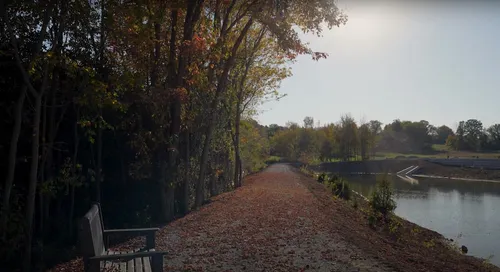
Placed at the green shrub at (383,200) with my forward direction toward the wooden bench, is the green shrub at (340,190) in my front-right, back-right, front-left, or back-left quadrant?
back-right

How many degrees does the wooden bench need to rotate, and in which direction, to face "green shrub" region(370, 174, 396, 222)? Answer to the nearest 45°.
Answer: approximately 45° to its left

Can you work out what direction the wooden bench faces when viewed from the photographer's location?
facing to the right of the viewer

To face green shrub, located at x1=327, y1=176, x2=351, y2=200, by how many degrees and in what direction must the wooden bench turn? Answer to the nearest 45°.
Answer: approximately 45° to its left
